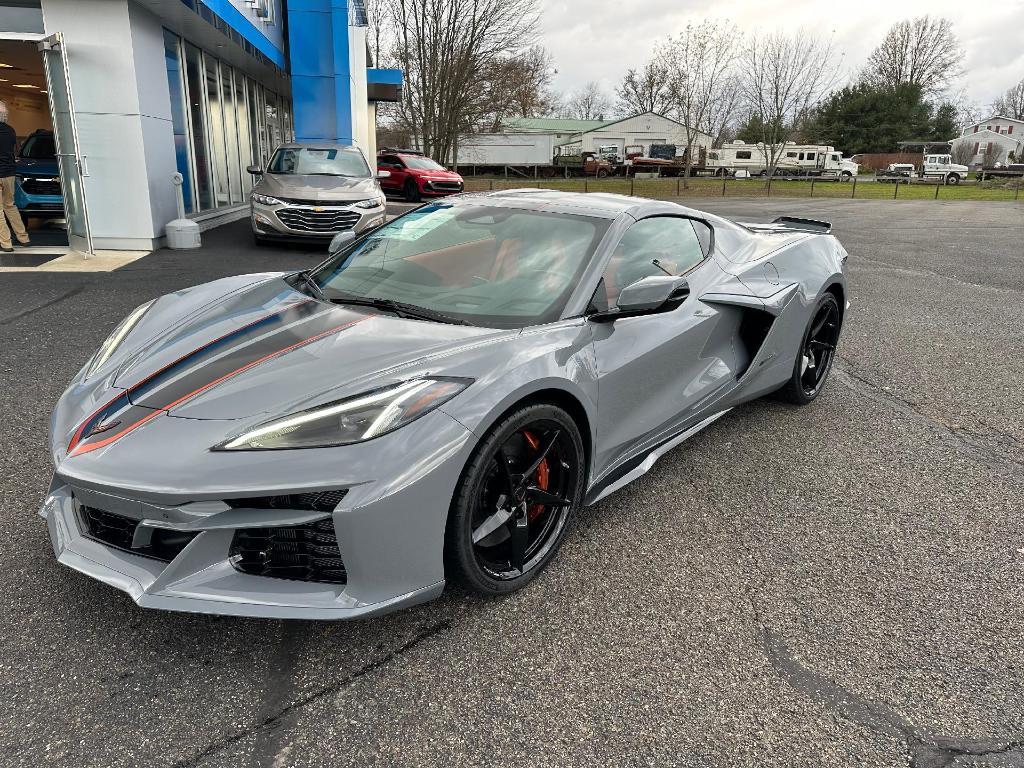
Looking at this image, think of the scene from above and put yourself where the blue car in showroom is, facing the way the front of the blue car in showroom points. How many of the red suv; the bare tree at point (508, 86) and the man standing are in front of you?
1

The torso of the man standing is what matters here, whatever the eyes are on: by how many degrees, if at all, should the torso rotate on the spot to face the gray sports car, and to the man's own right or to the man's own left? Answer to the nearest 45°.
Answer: approximately 45° to the man's own right

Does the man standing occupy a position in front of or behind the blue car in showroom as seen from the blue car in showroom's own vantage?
in front

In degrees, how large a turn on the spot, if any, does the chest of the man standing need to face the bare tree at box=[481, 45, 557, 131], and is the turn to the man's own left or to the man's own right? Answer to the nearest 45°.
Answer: approximately 90° to the man's own left

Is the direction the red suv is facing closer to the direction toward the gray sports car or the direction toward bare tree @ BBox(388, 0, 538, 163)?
the gray sports car

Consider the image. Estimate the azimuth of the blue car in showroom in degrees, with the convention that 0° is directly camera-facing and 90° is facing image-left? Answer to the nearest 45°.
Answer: approximately 0°

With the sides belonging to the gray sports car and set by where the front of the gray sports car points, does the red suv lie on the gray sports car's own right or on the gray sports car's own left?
on the gray sports car's own right

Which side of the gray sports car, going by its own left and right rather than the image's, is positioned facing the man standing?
right

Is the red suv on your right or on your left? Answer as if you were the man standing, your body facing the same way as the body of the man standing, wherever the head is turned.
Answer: on your left

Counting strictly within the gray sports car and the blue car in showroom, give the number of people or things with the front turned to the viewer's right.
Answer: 0

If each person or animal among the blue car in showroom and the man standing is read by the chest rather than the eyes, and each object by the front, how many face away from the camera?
0

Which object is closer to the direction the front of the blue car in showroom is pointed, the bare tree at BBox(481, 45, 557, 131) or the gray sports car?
the gray sports car
